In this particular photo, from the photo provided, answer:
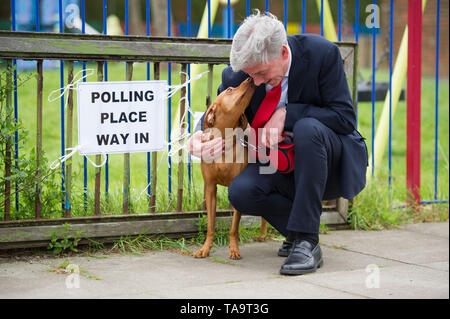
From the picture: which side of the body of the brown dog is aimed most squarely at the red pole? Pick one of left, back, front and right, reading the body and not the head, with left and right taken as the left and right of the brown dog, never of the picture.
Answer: back

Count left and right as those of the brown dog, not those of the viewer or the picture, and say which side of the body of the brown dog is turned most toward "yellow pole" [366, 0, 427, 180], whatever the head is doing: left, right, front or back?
back

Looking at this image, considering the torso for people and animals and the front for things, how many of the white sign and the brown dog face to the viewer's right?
0

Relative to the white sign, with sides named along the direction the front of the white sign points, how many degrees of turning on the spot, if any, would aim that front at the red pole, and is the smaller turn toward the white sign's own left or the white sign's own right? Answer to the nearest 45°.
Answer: approximately 135° to the white sign's own left

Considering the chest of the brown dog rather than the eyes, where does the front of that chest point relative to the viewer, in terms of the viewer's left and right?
facing the viewer and to the left of the viewer

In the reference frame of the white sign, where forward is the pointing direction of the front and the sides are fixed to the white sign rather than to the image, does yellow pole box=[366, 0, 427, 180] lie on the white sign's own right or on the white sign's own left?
on the white sign's own left

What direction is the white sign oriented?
toward the camera

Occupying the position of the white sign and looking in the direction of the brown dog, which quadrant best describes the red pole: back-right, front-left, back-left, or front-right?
front-left
